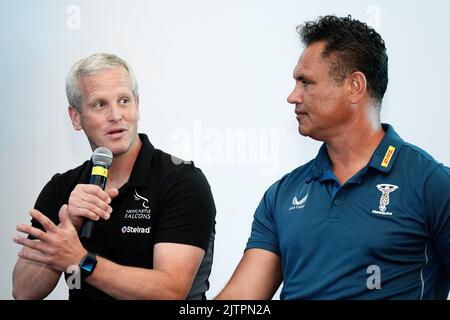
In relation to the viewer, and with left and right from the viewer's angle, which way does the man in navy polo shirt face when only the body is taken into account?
facing the viewer and to the left of the viewer

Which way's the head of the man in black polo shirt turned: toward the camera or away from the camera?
toward the camera

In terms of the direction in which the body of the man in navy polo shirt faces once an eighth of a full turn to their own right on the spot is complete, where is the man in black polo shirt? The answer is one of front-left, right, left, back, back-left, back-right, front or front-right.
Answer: front

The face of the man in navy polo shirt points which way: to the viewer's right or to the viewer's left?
to the viewer's left
